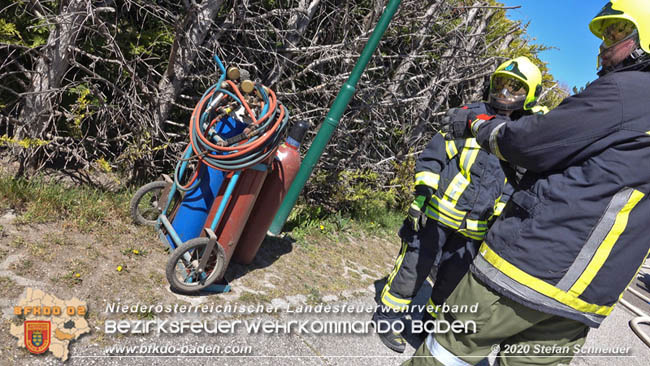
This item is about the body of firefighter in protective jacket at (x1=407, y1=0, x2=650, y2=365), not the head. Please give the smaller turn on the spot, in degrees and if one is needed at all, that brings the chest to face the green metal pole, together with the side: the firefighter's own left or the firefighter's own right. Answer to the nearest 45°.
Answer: approximately 45° to the firefighter's own right

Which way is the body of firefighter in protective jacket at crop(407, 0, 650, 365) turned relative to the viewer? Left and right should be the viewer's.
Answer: facing to the left of the viewer

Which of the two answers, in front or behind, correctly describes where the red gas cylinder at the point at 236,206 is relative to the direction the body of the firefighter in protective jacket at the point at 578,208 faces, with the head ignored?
in front

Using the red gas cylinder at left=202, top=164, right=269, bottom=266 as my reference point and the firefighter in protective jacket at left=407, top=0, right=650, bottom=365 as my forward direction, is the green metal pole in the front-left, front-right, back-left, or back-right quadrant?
back-left

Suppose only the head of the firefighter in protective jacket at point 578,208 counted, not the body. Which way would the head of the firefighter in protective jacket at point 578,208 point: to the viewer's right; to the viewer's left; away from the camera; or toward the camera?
to the viewer's left
